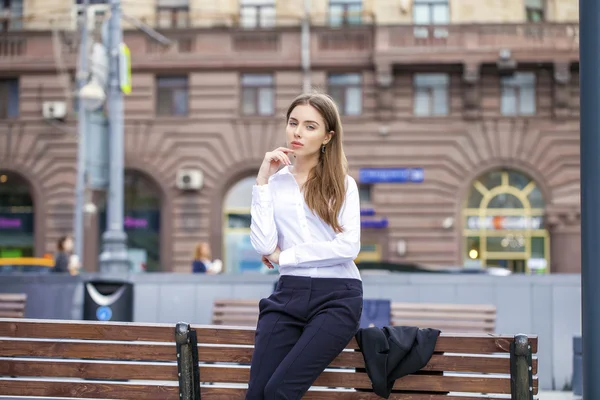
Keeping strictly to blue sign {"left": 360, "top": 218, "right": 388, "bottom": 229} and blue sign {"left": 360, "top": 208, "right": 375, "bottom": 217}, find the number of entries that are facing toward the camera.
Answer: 2

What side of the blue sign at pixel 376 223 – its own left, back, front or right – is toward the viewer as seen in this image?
front

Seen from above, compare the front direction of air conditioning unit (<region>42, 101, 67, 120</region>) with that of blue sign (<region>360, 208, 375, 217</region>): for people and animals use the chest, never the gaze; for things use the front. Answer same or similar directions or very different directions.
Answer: same or similar directions

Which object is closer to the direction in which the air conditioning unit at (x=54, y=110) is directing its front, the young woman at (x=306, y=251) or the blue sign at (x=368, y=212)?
the young woman

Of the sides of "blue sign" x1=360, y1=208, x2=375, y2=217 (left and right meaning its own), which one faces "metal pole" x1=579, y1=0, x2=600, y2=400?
front

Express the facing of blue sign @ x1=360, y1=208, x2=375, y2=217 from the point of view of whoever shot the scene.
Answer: facing the viewer

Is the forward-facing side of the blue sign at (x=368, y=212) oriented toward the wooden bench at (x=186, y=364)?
yes

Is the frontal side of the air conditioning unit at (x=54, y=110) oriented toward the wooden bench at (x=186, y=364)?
yes

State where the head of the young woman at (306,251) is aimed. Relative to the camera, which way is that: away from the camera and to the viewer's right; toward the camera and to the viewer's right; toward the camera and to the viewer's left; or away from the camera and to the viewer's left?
toward the camera and to the viewer's left

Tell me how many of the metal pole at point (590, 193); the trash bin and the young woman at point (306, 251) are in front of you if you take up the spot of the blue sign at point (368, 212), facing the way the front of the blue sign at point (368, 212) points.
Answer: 3
